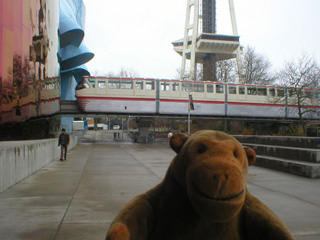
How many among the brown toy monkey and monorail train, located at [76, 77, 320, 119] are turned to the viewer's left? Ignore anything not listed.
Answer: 1

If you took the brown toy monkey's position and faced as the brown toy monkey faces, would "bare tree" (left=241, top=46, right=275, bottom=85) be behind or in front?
behind

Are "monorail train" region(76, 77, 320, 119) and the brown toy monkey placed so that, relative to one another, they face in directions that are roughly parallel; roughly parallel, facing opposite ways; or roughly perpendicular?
roughly perpendicular

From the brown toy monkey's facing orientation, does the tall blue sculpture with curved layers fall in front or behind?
behind

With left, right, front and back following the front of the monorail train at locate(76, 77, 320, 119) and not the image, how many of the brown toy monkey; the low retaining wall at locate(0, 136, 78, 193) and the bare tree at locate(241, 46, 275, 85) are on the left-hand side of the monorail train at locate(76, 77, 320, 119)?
2

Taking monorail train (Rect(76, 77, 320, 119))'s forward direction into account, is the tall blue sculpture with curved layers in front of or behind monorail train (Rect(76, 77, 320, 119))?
in front

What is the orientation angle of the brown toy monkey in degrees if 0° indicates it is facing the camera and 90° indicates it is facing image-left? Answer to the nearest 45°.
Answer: approximately 0°

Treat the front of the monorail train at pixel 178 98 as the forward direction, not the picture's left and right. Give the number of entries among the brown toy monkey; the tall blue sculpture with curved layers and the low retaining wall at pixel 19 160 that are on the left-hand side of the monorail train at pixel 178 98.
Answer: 2

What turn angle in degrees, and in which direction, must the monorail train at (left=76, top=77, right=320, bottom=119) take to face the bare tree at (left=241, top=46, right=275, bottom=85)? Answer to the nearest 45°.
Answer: approximately 135° to its right

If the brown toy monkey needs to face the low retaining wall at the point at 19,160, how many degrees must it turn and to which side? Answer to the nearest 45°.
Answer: approximately 135° to its right

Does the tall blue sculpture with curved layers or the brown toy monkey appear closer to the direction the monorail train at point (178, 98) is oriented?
the tall blue sculpture with curved layers

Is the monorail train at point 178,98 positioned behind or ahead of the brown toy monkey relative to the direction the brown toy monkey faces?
behind

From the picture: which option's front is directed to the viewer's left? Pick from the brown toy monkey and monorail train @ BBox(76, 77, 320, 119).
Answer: the monorail train

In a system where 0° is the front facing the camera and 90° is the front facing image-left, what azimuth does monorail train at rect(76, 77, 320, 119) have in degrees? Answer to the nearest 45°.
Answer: approximately 90°

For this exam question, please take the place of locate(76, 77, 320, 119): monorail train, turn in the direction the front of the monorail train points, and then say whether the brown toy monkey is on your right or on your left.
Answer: on your left
